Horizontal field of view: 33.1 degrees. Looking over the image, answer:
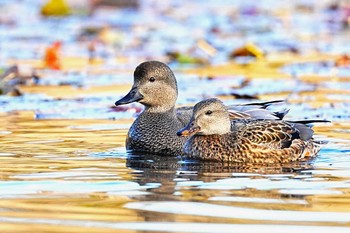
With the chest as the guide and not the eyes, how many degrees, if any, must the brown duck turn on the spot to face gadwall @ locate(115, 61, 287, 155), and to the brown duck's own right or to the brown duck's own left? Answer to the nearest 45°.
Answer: approximately 45° to the brown duck's own right

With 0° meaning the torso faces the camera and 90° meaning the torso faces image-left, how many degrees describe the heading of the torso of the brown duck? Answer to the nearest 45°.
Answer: approximately 90°
